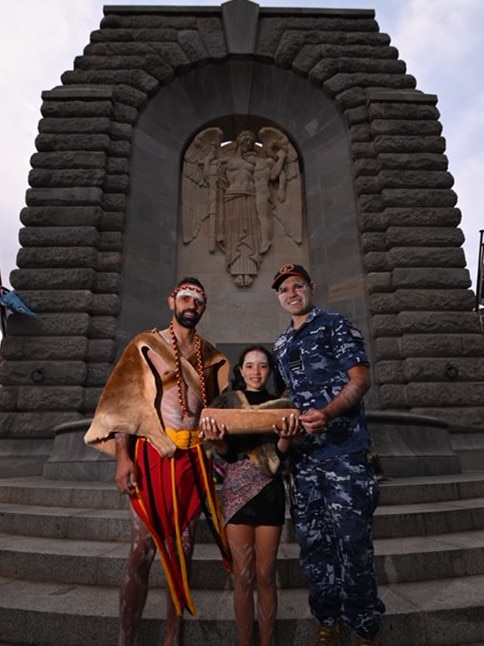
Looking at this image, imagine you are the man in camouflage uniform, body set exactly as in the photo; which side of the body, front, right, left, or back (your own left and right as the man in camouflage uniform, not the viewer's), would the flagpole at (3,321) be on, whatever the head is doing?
right

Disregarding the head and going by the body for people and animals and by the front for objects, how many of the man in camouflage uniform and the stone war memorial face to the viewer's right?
0

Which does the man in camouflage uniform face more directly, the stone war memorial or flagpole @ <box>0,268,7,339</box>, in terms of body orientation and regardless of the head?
the flagpole

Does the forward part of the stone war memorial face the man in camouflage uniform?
yes

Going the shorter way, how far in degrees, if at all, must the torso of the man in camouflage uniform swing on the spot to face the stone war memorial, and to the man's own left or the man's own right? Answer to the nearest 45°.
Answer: approximately 135° to the man's own right

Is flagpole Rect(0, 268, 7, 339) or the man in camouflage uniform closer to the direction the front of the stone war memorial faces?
the man in camouflage uniform

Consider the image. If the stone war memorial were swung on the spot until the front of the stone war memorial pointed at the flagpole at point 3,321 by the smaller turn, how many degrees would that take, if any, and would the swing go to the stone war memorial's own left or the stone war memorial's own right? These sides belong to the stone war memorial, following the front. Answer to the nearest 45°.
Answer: approximately 90° to the stone war memorial's own right

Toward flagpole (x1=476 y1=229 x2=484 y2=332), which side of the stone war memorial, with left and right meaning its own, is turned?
left

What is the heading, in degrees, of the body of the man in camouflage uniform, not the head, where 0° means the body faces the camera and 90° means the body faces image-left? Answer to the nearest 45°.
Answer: approximately 45°

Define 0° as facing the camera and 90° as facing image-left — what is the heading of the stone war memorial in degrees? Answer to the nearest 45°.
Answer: approximately 0°

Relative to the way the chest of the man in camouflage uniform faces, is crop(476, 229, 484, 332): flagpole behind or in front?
behind
